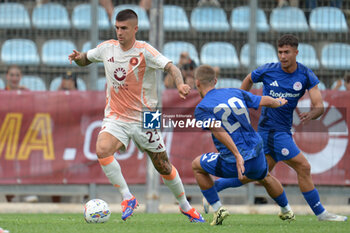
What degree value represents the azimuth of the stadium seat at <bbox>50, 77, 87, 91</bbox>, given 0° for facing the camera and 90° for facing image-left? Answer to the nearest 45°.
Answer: approximately 0°

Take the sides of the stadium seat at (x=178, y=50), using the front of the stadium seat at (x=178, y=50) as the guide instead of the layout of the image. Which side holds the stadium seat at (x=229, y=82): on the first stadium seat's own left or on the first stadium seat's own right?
on the first stadium seat's own left

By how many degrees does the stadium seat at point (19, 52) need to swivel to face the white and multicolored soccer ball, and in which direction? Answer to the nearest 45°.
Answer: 0° — it already faces it

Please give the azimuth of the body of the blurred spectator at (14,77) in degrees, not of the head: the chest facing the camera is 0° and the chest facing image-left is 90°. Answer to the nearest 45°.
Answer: approximately 0°
